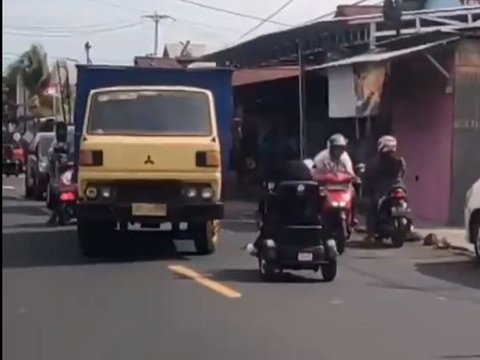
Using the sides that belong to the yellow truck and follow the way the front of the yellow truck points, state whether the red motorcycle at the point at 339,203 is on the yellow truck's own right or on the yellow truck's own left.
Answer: on the yellow truck's own left

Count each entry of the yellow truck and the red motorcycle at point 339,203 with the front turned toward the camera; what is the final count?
2

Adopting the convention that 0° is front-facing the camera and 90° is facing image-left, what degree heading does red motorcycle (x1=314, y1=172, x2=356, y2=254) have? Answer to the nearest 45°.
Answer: approximately 0°

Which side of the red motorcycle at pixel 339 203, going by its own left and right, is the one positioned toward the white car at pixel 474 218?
left

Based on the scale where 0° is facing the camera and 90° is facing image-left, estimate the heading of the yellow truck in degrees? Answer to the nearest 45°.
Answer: approximately 0°
